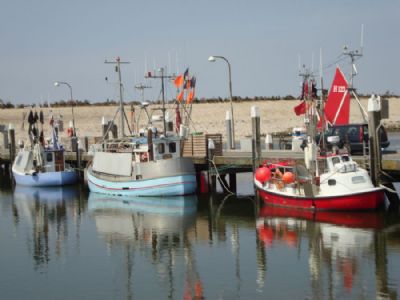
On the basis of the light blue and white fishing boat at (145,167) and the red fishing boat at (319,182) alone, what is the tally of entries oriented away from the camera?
0

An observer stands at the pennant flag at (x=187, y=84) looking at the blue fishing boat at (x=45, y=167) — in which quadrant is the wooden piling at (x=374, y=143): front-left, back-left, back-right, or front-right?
back-left
